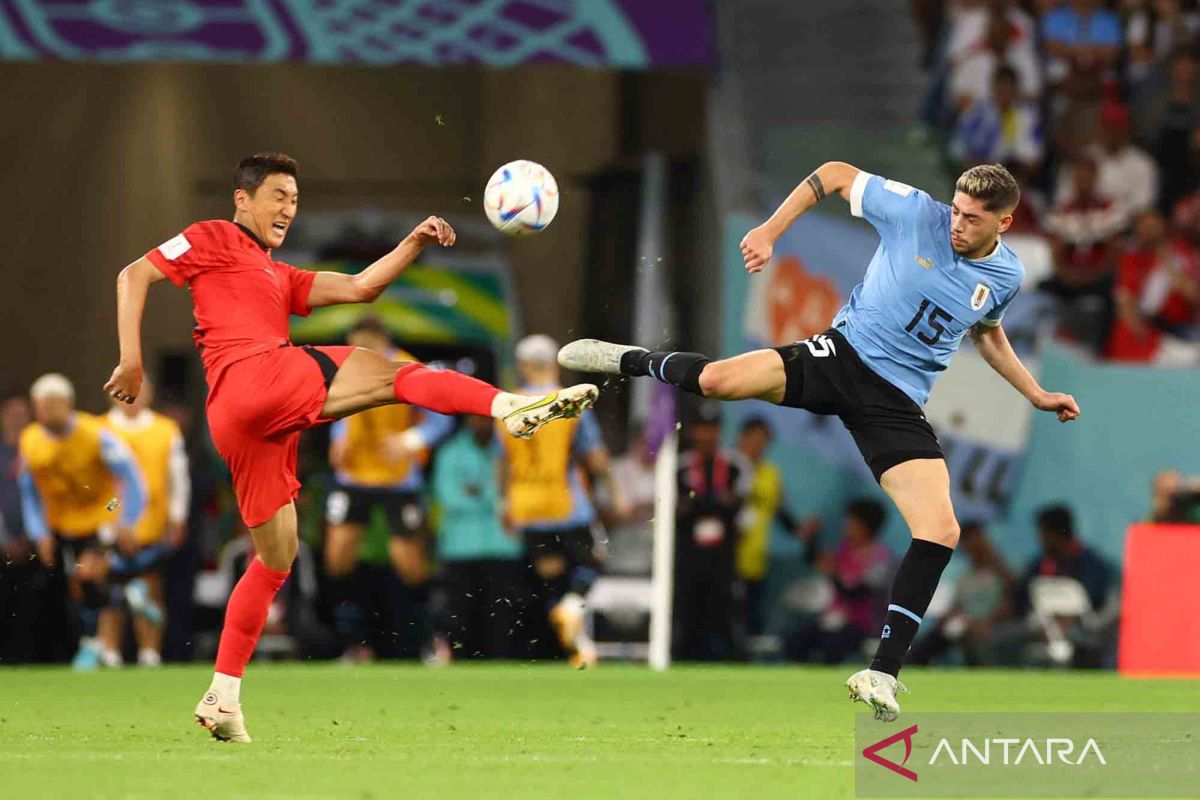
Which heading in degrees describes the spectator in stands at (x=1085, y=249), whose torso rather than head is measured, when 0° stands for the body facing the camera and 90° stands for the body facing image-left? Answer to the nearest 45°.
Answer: approximately 0°

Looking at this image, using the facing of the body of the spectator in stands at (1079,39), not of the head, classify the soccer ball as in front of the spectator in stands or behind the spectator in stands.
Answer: in front

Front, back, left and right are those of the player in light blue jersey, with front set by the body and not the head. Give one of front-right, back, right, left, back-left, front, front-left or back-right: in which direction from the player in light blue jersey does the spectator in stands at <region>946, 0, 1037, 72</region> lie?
back

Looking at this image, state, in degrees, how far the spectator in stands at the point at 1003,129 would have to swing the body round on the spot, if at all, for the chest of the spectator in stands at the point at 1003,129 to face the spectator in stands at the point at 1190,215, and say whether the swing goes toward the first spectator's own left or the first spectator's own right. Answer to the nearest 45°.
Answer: approximately 90° to the first spectator's own left

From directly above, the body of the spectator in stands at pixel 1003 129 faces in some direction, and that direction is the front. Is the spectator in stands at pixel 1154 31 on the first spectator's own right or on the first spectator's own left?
on the first spectator's own left

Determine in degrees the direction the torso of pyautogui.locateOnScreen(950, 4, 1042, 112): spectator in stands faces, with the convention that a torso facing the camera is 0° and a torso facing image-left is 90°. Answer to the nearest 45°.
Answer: approximately 0°
